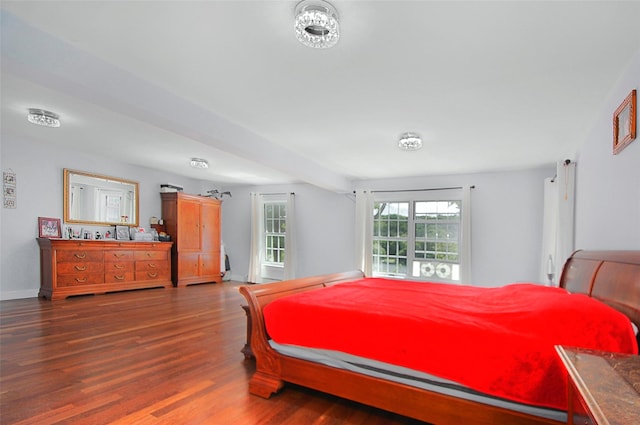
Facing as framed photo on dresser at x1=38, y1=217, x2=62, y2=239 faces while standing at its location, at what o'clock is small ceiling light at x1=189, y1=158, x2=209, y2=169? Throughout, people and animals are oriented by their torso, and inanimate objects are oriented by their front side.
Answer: The small ceiling light is roughly at 10 o'clock from the framed photo on dresser.

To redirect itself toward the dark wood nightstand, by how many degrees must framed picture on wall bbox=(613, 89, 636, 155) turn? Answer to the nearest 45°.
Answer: approximately 90° to its left

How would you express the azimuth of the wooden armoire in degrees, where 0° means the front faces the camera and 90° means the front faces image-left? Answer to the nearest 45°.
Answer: approximately 315°

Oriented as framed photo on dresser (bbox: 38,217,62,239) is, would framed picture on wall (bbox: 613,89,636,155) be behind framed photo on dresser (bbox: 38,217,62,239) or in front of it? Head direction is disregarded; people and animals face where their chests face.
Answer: in front

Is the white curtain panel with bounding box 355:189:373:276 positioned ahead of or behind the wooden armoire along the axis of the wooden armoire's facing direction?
ahead

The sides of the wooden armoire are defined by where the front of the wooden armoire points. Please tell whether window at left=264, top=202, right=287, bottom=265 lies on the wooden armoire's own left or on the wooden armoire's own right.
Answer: on the wooden armoire's own left

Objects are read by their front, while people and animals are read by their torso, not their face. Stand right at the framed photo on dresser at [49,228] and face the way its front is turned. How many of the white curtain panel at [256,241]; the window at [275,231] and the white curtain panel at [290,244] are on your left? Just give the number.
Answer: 3

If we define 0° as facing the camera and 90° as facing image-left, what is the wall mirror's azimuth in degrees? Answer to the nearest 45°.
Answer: approximately 315°

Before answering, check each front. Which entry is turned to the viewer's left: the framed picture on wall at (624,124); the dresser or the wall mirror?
the framed picture on wall

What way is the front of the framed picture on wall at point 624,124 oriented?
to the viewer's left

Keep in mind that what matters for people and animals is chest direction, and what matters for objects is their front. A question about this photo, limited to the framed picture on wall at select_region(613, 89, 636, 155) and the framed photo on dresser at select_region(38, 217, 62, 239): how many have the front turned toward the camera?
1

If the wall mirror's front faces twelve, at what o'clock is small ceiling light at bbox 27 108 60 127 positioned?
The small ceiling light is roughly at 2 o'clock from the wall mirror.

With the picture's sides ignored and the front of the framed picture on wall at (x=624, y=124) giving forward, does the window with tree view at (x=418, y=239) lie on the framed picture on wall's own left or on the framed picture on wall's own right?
on the framed picture on wall's own right
